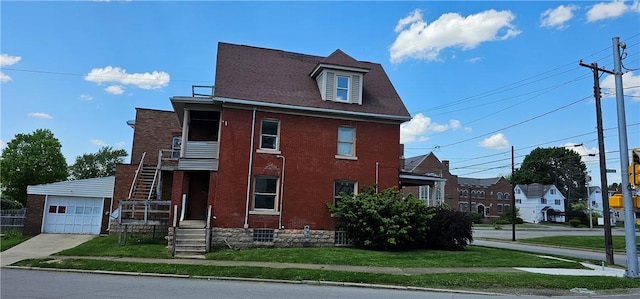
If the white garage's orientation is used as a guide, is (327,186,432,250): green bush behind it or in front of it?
in front

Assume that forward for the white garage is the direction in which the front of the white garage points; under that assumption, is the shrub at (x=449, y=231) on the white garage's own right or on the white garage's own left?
on the white garage's own left

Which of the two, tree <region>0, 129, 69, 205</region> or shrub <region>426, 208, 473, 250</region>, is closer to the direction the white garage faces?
the shrub

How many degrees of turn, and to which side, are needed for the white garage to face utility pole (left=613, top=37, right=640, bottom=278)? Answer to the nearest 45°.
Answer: approximately 45° to its left

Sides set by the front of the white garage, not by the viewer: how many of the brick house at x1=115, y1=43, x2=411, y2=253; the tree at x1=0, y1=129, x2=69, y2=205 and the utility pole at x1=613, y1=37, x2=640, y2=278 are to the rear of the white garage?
1

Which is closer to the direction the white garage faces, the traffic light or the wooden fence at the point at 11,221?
the traffic light

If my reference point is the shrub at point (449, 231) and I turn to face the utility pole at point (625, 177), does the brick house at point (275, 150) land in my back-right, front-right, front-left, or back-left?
back-right

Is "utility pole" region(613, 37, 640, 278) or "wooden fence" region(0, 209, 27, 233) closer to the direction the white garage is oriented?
the utility pole

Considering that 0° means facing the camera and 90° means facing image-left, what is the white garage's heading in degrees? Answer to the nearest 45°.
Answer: approximately 0°

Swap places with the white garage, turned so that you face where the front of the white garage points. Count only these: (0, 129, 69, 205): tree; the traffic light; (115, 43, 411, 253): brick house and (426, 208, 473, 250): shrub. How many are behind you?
1

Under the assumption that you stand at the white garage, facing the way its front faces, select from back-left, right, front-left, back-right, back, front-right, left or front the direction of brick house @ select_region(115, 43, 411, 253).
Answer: front-left

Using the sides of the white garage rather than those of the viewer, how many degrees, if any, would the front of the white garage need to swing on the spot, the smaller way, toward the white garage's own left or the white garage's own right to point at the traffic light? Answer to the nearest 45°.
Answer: approximately 45° to the white garage's own left

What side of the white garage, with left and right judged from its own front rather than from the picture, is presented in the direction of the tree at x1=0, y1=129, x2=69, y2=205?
back
